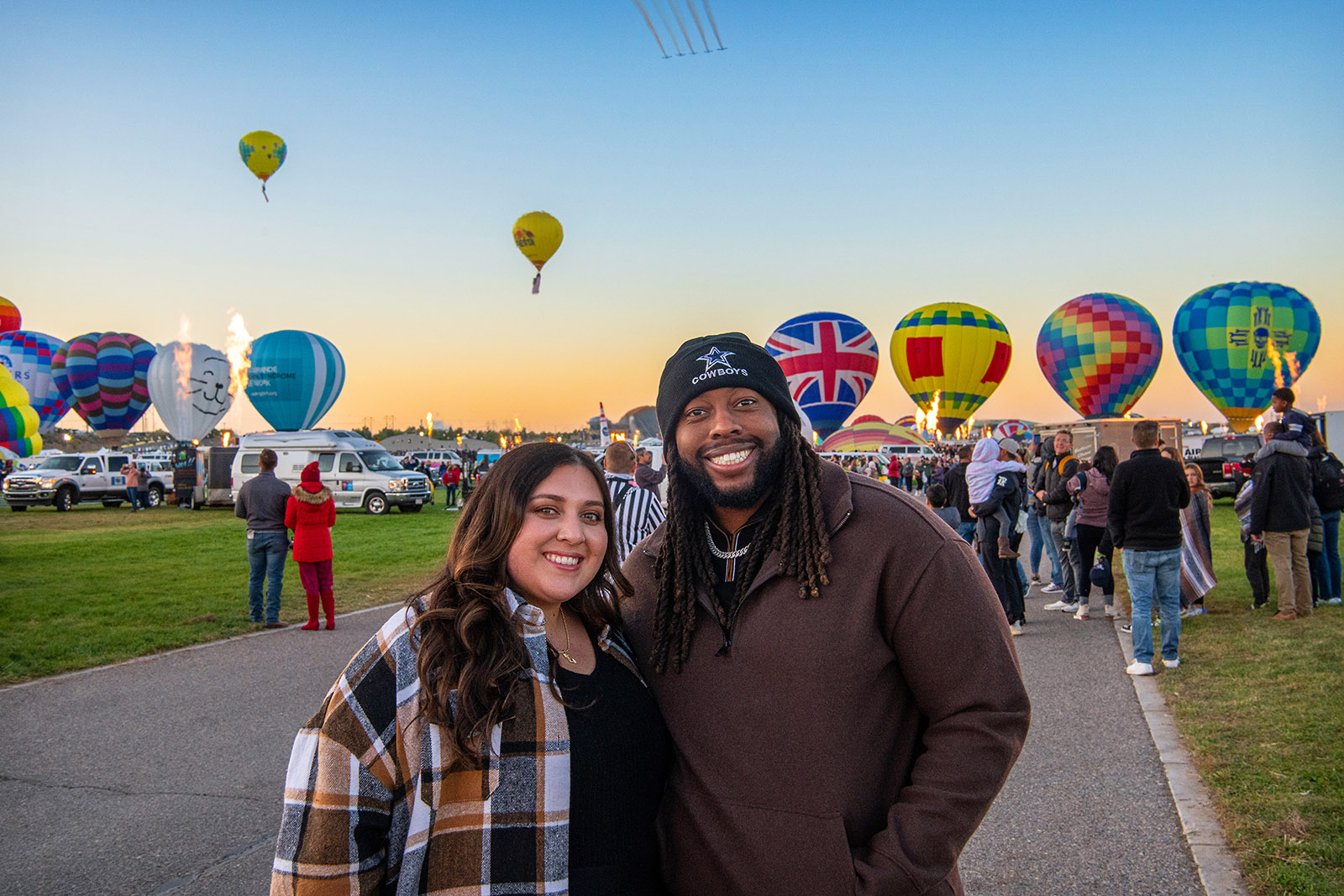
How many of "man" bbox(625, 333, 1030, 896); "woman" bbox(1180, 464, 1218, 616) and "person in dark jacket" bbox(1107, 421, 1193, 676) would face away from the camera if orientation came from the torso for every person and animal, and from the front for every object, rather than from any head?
1

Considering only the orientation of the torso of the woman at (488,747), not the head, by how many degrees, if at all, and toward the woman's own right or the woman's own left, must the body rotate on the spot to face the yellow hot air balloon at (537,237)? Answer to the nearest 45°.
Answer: approximately 135° to the woman's own left

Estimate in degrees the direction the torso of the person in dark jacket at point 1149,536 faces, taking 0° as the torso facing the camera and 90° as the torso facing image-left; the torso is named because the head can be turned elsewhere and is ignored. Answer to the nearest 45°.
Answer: approximately 180°

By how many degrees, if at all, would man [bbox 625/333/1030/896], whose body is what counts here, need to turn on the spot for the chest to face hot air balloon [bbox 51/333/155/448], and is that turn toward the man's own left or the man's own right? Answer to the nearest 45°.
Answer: approximately 90° to the man's own right

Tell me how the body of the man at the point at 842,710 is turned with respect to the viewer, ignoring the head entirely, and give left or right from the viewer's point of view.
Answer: facing the viewer and to the left of the viewer

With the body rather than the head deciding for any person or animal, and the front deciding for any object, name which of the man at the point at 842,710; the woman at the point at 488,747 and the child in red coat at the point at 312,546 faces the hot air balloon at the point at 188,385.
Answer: the child in red coat

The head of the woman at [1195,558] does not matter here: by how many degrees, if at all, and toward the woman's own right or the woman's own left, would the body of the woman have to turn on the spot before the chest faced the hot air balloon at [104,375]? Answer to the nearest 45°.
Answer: approximately 45° to the woman's own right

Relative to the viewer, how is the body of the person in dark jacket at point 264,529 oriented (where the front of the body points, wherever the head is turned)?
away from the camera

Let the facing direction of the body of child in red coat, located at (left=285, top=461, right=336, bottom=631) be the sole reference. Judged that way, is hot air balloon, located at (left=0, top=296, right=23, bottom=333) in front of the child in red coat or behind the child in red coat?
in front

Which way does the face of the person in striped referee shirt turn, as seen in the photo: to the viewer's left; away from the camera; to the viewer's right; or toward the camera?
away from the camera

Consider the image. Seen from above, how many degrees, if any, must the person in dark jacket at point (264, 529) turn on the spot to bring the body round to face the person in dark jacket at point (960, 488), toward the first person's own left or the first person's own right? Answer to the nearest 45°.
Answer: approximately 135° to the first person's own right

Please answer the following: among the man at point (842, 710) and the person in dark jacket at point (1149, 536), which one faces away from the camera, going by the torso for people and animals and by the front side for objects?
the person in dark jacket

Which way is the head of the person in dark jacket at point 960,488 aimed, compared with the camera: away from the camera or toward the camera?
away from the camera

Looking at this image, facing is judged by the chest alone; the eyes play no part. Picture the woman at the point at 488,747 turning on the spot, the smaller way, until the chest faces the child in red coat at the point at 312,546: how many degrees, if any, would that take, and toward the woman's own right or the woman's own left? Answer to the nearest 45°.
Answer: approximately 135° to the woman's own left

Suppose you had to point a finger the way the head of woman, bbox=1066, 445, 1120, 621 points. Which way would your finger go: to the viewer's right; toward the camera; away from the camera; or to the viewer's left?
away from the camera

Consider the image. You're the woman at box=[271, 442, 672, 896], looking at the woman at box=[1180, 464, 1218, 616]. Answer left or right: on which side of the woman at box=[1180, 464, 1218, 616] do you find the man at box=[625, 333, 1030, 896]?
right

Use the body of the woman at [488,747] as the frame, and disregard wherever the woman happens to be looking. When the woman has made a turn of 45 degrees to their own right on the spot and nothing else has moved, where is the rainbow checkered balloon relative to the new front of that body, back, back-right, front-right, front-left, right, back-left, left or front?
back-left

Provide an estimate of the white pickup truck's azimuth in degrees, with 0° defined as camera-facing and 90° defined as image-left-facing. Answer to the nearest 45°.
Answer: approximately 45°
